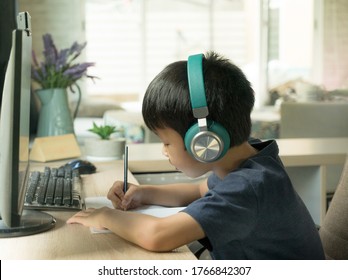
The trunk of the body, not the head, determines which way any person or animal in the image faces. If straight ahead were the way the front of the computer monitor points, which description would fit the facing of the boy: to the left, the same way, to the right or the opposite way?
the opposite way

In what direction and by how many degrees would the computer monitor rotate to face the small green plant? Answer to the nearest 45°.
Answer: approximately 90° to its left

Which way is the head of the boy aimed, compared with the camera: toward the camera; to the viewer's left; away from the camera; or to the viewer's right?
to the viewer's left

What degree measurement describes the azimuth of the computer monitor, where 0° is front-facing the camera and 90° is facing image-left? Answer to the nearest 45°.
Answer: approximately 270°

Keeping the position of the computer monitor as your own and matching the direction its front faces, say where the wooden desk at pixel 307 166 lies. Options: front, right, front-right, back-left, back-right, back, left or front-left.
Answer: front-left

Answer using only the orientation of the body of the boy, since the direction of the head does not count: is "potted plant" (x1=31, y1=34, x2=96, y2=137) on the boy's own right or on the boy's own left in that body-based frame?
on the boy's own right

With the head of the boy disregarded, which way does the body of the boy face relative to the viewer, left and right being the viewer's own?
facing to the left of the viewer

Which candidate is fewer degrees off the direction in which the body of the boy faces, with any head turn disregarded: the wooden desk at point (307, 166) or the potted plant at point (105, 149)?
the potted plant

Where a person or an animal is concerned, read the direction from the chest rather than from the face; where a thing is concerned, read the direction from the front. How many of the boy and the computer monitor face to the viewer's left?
1

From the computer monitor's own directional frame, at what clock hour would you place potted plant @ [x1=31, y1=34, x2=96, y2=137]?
The potted plant is roughly at 9 o'clock from the computer monitor.
